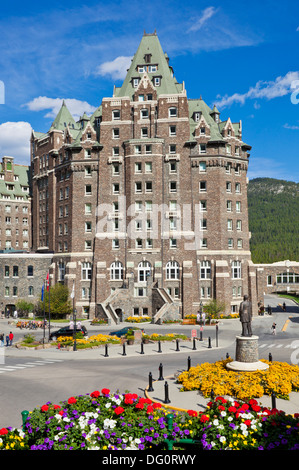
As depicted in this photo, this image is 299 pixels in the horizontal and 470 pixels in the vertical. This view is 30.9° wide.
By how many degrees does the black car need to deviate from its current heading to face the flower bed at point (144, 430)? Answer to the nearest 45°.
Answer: approximately 90° to its left

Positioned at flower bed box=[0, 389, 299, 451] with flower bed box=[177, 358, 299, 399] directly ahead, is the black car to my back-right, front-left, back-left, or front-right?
front-left

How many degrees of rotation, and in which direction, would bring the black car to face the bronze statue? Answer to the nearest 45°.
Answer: approximately 90° to its left

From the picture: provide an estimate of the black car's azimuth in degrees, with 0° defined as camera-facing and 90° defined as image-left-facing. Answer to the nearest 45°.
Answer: approximately 90°
